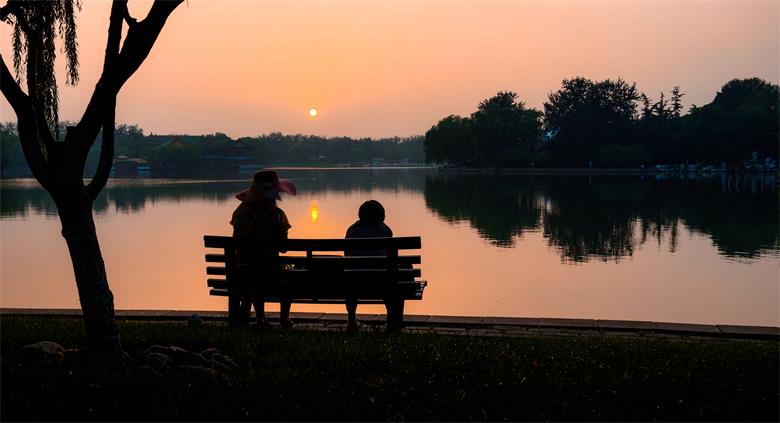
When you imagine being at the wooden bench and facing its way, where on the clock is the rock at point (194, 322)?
The rock is roughly at 10 o'clock from the wooden bench.

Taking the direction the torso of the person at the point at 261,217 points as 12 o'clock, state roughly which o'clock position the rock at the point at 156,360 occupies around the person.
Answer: The rock is roughly at 7 o'clock from the person.

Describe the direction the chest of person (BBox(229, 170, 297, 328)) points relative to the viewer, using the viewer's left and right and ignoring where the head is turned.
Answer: facing away from the viewer

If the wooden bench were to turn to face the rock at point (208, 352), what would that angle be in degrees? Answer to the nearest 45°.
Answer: approximately 135° to its left

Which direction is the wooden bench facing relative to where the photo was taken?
away from the camera

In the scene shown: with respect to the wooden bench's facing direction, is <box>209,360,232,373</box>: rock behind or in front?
behind

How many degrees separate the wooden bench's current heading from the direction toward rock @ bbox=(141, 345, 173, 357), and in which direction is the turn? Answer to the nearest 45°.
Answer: approximately 135° to its left

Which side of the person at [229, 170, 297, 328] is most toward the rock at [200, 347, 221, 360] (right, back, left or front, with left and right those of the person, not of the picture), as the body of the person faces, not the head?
back

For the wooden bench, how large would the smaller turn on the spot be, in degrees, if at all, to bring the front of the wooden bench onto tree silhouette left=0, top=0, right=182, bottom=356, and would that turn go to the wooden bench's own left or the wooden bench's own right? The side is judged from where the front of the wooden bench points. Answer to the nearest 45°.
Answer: approximately 135° to the wooden bench's own left

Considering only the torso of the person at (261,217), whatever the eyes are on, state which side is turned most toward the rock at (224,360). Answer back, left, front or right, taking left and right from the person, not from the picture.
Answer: back
